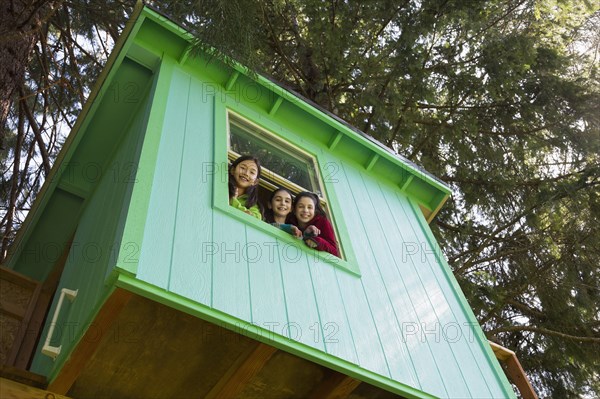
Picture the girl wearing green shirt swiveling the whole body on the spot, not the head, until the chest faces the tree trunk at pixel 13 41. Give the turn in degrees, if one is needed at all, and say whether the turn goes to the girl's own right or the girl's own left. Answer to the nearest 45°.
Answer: approximately 135° to the girl's own right

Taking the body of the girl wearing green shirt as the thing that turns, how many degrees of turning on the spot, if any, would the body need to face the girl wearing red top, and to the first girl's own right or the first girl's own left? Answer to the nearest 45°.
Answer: approximately 90° to the first girl's own left

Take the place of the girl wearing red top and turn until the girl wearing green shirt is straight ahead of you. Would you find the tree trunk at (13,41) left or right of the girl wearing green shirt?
right

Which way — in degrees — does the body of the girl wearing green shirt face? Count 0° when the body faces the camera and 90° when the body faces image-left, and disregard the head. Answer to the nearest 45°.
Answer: approximately 0°
